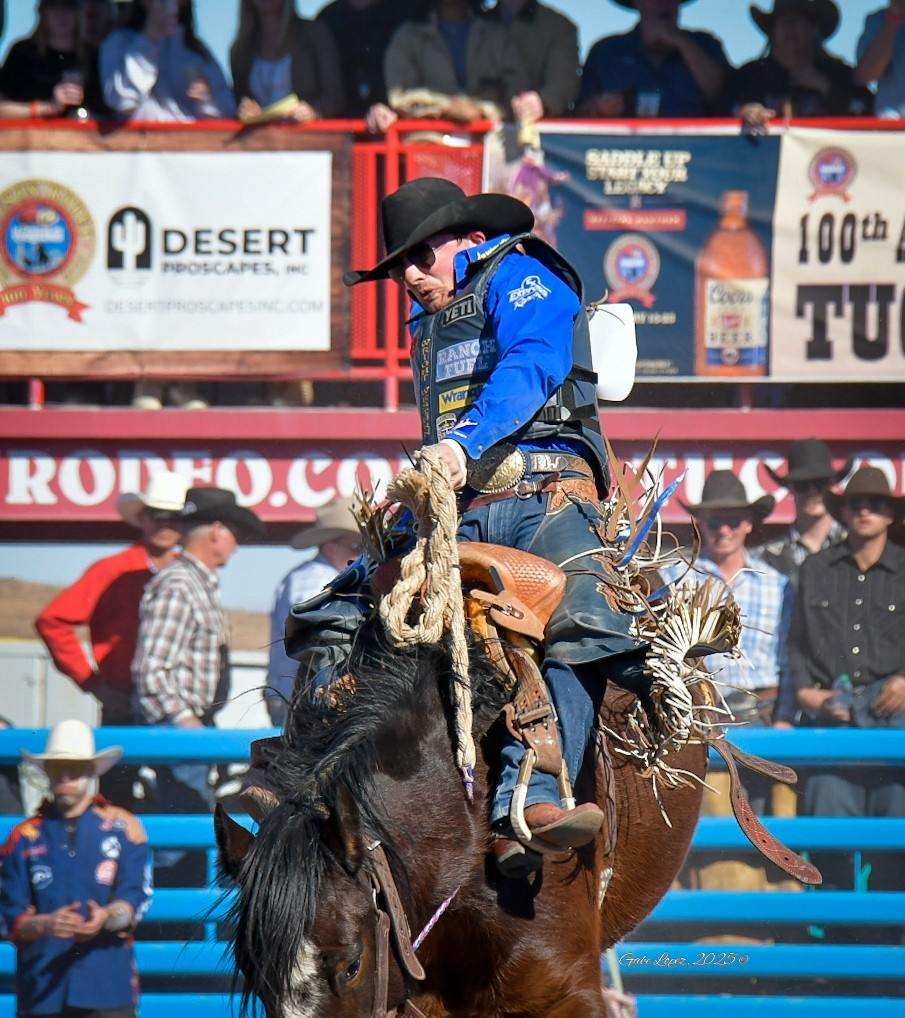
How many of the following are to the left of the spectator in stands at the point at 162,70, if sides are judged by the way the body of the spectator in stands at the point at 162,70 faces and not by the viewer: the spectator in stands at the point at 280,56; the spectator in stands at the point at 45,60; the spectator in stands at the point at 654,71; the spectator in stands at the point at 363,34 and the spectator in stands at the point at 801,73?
4

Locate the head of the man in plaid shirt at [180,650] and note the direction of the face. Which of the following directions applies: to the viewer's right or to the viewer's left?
to the viewer's right

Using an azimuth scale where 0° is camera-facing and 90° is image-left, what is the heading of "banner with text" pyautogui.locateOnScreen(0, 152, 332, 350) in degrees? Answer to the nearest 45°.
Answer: approximately 0°

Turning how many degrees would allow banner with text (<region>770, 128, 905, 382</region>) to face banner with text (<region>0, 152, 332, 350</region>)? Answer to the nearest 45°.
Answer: approximately 90° to its right

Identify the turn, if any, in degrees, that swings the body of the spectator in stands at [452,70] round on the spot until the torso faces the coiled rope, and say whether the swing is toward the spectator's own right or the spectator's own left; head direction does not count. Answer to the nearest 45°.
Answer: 0° — they already face it
